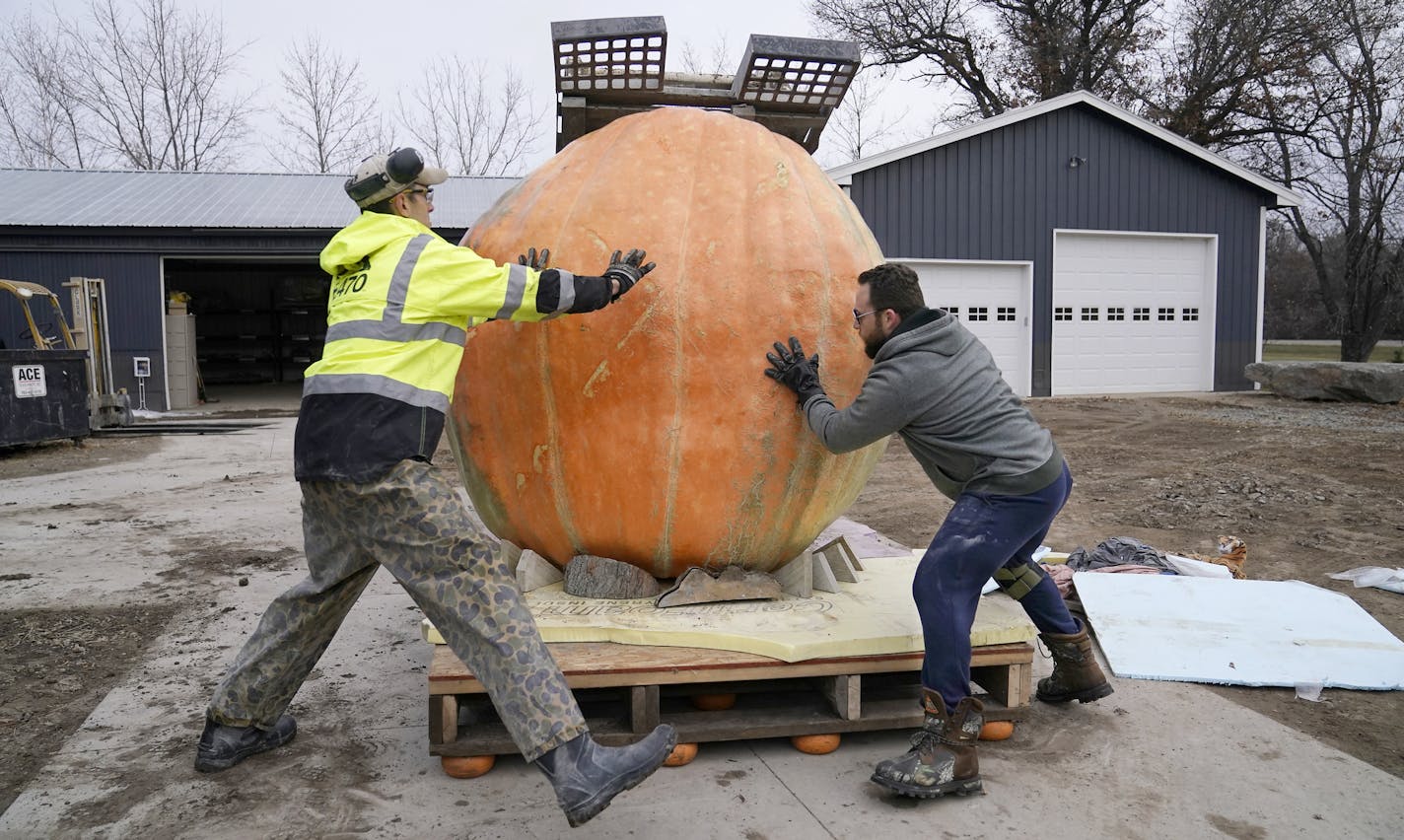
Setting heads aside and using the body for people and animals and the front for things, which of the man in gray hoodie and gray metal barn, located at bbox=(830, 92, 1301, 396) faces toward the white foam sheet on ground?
the gray metal barn

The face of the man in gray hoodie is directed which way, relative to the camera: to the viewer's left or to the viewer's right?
to the viewer's left

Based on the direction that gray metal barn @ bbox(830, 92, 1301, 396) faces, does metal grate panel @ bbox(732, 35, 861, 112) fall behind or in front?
in front

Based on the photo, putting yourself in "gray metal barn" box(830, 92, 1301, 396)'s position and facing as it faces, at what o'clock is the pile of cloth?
The pile of cloth is roughly at 12 o'clock from the gray metal barn.

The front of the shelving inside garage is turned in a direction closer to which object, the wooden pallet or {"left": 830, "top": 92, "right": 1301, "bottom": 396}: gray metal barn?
the wooden pallet

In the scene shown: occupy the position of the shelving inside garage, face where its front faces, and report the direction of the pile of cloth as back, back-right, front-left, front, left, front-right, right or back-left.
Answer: front

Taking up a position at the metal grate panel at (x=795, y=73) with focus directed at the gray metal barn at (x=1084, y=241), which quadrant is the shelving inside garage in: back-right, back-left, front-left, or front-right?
front-left

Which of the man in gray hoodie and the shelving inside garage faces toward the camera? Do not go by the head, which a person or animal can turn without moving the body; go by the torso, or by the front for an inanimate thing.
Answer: the shelving inside garage

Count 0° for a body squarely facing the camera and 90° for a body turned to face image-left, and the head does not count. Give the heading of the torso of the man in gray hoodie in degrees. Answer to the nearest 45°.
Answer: approximately 90°

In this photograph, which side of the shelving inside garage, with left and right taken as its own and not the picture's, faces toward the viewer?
front

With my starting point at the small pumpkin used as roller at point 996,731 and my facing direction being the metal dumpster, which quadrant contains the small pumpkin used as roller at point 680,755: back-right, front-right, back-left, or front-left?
front-left

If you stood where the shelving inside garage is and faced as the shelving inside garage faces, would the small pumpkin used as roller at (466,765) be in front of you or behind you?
in front

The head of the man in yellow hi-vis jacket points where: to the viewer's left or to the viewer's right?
to the viewer's right

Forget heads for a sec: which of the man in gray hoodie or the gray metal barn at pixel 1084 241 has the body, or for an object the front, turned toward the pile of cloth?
the gray metal barn

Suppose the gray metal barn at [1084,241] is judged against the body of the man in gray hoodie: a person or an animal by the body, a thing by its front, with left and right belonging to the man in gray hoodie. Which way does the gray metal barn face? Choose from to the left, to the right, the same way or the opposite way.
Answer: to the left

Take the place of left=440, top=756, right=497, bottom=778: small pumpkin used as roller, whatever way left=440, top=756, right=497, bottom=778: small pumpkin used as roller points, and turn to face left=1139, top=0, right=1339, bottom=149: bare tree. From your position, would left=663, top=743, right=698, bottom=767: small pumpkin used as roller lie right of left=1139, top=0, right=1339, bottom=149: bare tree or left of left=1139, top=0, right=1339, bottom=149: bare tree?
right

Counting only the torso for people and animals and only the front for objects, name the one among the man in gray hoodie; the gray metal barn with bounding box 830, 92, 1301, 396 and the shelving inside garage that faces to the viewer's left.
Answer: the man in gray hoodie

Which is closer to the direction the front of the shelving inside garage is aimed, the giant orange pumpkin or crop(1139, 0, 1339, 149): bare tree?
the giant orange pumpkin

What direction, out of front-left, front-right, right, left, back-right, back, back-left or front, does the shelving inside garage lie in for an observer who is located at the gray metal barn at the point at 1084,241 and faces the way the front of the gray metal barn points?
right

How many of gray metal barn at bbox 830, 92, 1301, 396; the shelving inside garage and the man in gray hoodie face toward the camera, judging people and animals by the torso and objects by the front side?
2

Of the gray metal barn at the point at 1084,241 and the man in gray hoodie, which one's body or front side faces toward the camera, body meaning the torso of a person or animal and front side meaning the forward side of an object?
the gray metal barn
